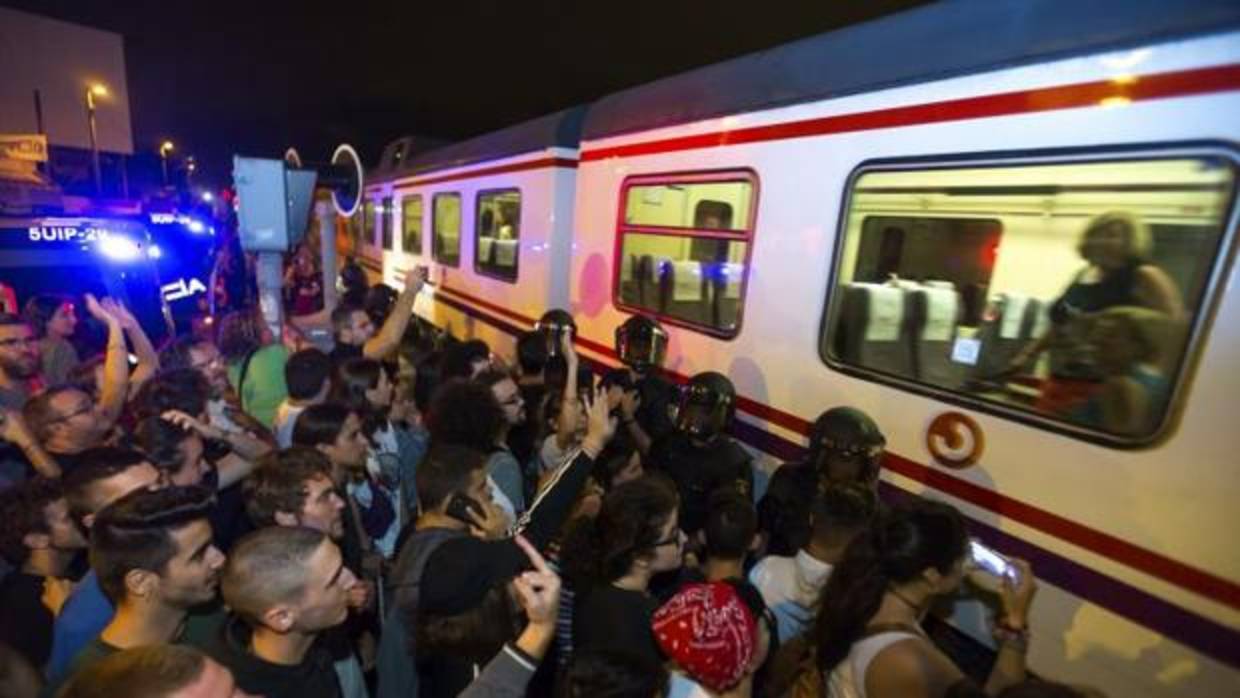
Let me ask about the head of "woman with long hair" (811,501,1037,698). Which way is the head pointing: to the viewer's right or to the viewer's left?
to the viewer's right

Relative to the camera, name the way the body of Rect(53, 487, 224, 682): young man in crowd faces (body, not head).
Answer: to the viewer's right

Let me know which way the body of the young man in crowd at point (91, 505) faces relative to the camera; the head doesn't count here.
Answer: to the viewer's right

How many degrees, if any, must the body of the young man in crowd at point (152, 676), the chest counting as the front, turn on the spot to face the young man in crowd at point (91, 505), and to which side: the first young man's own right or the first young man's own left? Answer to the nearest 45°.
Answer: approximately 90° to the first young man's own left

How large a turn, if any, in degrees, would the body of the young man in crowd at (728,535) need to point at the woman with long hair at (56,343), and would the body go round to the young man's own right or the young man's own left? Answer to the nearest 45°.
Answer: approximately 90° to the young man's own left

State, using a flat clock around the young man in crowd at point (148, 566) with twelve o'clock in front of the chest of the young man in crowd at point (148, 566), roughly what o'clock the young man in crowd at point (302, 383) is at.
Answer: the young man in crowd at point (302, 383) is roughly at 10 o'clock from the young man in crowd at point (148, 566).

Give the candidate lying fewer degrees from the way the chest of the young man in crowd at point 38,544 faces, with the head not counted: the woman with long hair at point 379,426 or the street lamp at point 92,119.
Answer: the woman with long hair

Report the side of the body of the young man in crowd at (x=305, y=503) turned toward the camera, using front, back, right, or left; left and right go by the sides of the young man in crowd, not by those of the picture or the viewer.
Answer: right

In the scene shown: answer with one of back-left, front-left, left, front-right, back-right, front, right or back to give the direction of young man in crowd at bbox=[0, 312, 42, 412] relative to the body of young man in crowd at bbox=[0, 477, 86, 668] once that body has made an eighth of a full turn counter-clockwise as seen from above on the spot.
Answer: front-left

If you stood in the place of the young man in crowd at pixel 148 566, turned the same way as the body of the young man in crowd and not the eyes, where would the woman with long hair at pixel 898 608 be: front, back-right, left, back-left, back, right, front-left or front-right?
front-right
